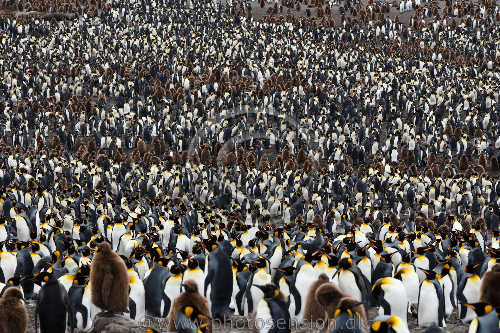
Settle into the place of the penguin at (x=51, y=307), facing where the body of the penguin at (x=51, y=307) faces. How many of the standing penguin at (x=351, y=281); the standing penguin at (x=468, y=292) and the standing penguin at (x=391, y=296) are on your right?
3

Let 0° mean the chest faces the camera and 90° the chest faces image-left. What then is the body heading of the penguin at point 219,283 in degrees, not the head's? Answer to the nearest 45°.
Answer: approximately 180°

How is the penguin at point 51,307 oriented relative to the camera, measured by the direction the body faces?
away from the camera

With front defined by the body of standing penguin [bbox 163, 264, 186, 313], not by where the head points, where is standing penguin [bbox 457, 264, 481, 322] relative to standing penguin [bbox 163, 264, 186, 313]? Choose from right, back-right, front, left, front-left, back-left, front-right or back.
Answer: front-left

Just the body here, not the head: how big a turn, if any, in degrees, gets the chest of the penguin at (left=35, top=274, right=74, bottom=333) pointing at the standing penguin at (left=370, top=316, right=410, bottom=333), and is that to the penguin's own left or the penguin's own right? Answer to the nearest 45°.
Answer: approximately 135° to the penguin's own right

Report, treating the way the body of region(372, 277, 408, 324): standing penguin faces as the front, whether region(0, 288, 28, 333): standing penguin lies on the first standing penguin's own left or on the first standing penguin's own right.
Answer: on the first standing penguin's own right
